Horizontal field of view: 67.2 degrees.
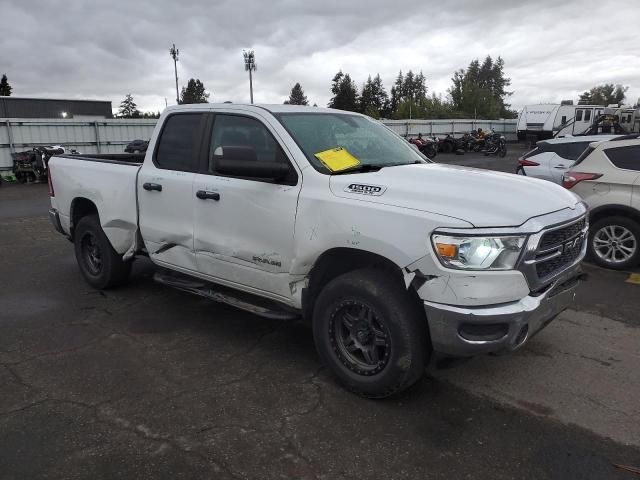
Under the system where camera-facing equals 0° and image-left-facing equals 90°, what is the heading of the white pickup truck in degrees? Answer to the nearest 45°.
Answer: approximately 315°

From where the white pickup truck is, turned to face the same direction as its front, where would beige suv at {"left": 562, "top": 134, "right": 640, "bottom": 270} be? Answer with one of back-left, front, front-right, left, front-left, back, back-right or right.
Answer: left

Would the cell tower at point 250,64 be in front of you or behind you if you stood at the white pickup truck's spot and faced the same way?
behind

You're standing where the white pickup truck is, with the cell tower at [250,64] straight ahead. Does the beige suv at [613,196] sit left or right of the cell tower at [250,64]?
right

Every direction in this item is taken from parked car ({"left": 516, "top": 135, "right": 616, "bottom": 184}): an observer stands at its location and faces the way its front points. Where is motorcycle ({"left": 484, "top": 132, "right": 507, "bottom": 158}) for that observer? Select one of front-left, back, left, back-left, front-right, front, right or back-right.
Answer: left

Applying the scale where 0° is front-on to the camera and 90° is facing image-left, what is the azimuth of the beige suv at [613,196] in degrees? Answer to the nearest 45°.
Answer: approximately 270°

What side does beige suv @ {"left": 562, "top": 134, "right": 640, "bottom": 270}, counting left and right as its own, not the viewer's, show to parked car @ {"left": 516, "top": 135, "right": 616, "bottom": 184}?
left
